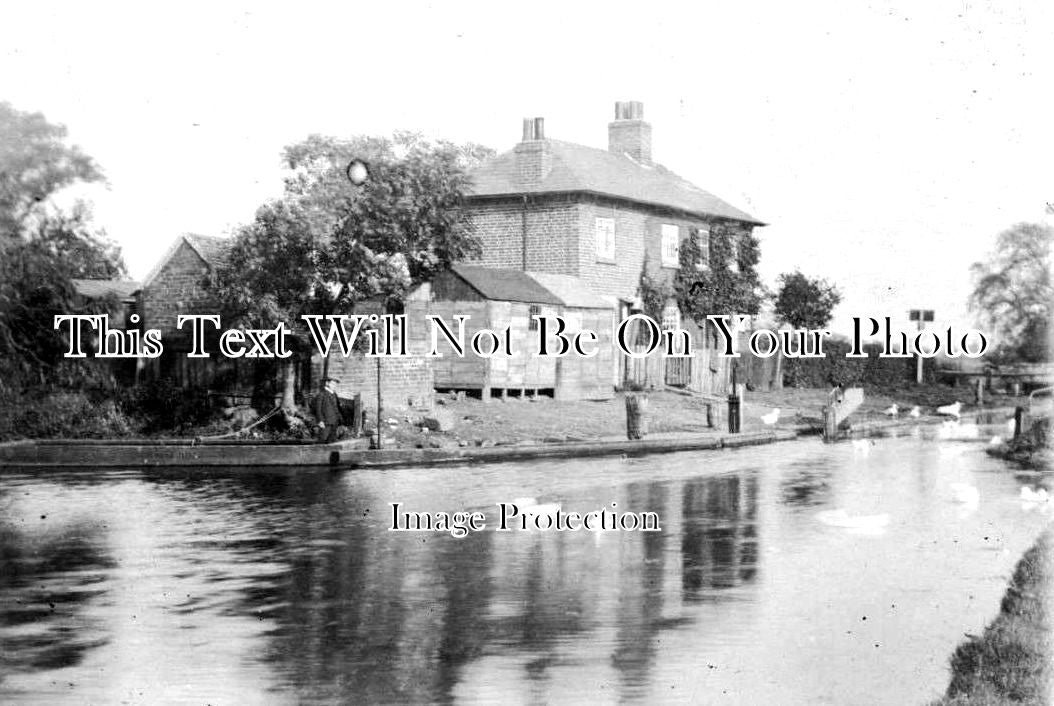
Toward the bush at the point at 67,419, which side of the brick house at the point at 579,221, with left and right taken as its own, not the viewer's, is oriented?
right

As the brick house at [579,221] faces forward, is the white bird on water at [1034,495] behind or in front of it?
in front

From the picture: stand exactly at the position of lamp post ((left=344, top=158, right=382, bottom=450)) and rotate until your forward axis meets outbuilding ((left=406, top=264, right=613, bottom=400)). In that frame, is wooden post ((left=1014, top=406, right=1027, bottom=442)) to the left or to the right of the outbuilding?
right

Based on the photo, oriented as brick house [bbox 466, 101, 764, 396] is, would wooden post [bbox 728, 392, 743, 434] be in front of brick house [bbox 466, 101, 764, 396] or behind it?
in front

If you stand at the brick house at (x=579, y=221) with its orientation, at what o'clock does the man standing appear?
The man standing is roughly at 2 o'clock from the brick house.

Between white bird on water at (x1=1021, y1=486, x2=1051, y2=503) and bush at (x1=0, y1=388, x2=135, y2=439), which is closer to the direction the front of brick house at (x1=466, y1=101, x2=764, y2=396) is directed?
the white bird on water

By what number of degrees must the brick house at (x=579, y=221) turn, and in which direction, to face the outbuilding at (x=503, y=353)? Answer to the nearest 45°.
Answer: approximately 45° to its right

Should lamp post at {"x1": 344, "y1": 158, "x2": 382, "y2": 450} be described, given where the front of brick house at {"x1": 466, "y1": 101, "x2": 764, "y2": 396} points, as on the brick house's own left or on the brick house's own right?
on the brick house's own right

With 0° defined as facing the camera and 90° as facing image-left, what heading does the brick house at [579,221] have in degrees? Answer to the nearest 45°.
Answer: approximately 315°
